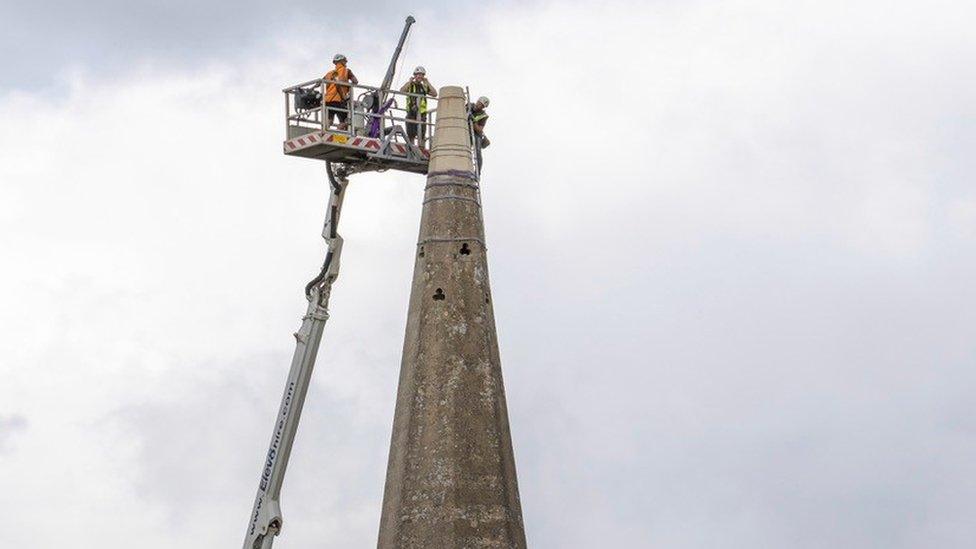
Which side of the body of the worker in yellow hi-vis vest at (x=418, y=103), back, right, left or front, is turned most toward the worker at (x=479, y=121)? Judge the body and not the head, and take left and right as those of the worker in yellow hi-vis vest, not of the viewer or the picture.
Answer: left

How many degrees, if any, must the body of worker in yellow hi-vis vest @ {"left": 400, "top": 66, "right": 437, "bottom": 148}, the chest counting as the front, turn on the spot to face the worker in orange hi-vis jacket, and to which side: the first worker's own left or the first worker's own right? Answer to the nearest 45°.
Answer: approximately 90° to the first worker's own right

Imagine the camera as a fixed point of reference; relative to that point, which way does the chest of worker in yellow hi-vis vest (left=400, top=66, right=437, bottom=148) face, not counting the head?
toward the camera
